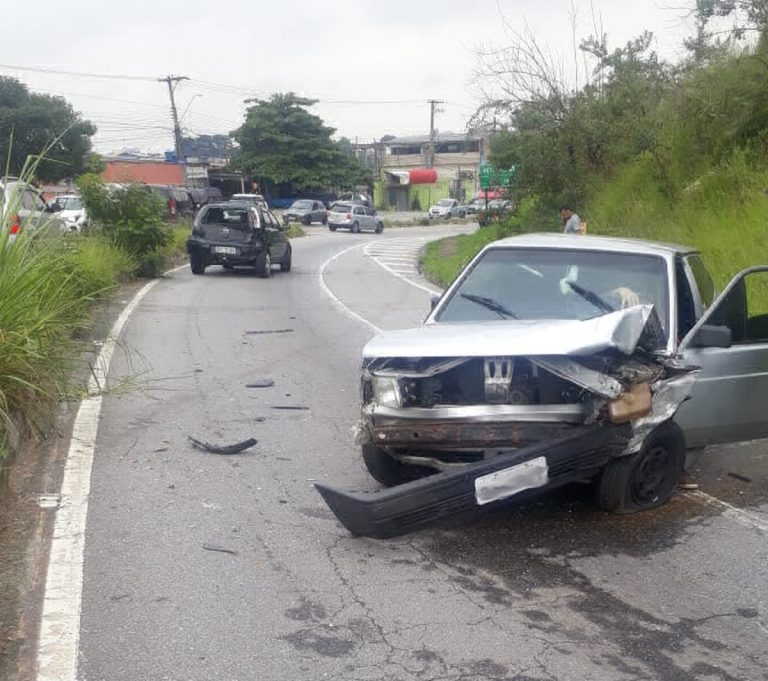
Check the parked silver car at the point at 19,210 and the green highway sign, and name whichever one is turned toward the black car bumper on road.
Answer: the green highway sign

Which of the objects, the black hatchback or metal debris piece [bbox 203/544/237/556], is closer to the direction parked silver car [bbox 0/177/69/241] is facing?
the black hatchback

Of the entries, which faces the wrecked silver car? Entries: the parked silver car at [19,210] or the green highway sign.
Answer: the green highway sign

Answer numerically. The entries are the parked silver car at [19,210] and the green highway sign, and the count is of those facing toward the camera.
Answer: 1

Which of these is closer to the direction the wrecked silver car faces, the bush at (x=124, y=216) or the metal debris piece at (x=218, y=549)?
the metal debris piece

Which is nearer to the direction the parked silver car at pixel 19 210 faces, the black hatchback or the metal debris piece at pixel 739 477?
the black hatchback

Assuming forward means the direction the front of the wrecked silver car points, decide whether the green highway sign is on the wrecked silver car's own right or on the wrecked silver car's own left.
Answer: on the wrecked silver car's own right

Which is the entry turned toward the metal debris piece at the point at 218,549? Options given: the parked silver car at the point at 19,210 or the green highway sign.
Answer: the green highway sign

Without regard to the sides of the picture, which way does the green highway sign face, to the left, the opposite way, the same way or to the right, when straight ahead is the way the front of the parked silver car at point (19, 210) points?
the opposite way

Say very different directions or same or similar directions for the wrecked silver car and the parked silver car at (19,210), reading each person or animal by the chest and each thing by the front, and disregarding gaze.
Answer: very different directions

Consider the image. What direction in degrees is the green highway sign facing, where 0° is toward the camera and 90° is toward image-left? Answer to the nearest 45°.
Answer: approximately 0°

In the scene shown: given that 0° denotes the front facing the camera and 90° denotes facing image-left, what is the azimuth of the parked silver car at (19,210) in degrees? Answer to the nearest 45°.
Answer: approximately 225°

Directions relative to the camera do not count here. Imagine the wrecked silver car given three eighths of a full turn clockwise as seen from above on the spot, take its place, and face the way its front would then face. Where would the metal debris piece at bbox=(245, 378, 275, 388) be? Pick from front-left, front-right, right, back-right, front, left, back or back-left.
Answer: front-left

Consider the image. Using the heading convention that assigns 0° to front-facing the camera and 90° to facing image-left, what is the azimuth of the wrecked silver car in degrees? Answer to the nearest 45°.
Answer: approximately 45°

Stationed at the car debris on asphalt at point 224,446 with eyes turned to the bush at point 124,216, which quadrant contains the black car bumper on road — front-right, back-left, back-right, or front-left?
back-right
